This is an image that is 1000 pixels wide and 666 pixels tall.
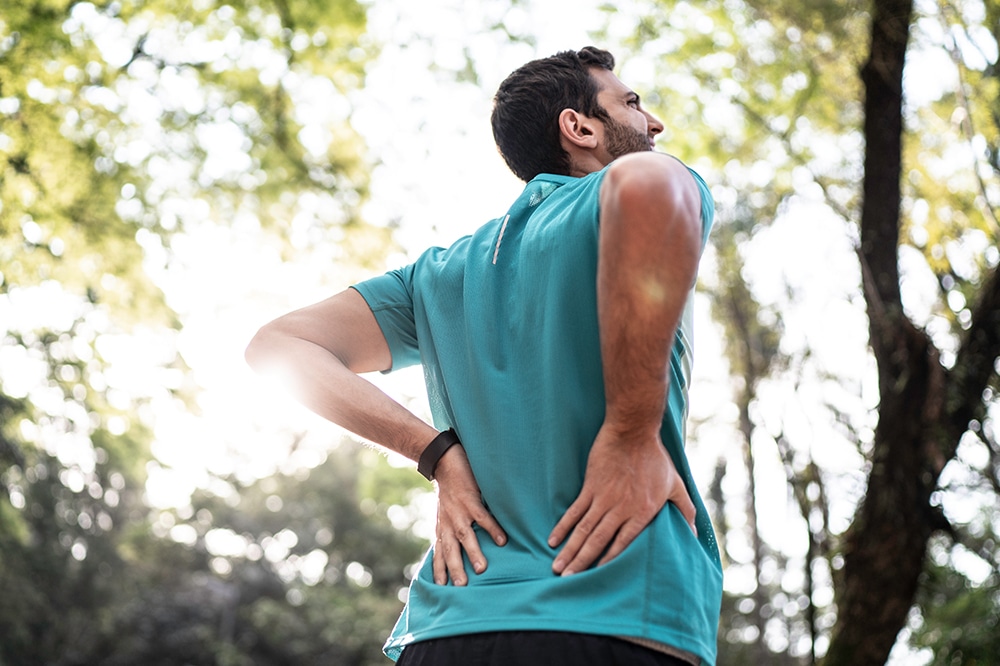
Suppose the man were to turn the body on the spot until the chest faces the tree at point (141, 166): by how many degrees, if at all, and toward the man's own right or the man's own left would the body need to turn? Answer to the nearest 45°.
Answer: approximately 45° to the man's own left

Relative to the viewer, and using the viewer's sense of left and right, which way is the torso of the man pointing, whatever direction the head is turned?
facing away from the viewer and to the right of the viewer

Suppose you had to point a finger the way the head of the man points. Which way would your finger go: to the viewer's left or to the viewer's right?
to the viewer's right

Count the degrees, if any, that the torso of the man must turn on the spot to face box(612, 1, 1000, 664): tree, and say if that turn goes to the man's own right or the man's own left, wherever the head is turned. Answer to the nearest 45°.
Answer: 0° — they already face it
